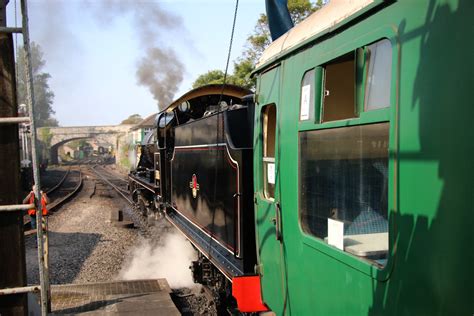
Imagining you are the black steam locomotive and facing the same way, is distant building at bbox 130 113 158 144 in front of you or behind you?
in front

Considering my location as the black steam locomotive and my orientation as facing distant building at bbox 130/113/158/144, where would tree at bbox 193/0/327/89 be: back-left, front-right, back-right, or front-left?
front-right

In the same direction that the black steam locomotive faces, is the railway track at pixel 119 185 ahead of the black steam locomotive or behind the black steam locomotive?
ahead

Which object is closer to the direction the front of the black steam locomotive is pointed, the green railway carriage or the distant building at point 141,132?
the distant building

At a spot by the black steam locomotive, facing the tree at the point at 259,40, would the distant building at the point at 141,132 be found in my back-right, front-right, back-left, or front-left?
front-left

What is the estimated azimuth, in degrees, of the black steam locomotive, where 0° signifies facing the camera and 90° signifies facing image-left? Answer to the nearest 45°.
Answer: approximately 135°

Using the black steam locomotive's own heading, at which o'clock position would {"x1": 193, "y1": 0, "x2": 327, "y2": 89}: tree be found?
The tree is roughly at 2 o'clock from the black steam locomotive.

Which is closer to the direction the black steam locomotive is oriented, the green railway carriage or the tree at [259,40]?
the tree
